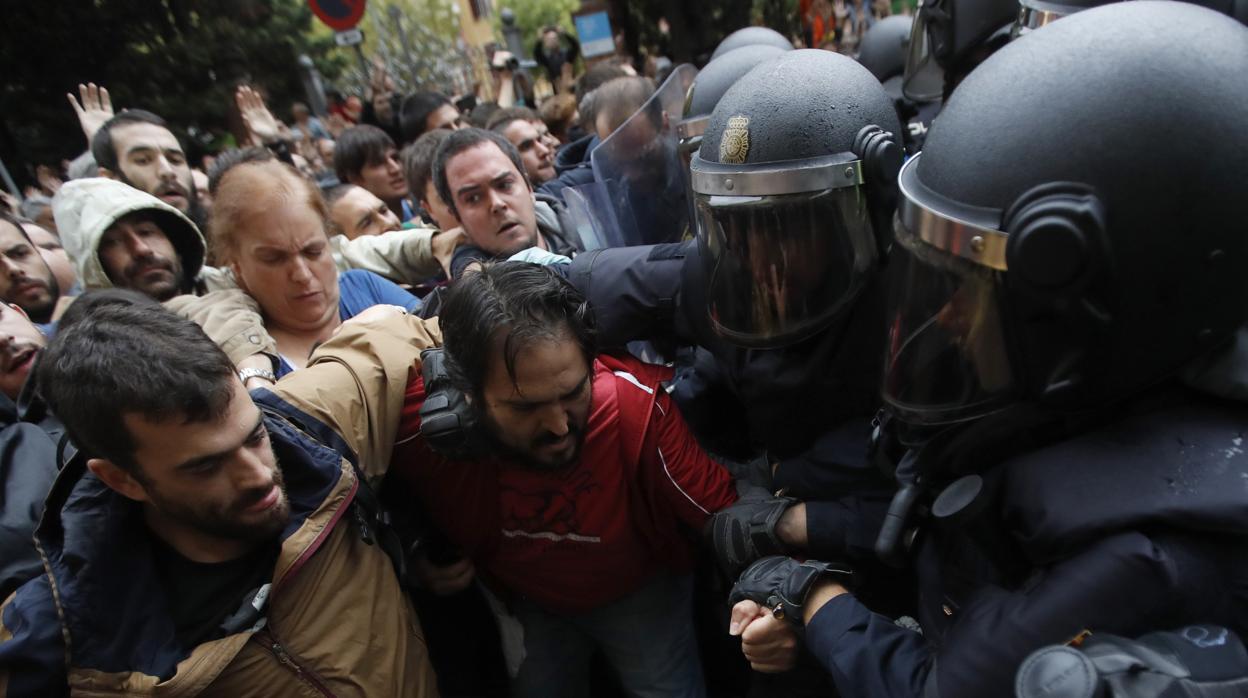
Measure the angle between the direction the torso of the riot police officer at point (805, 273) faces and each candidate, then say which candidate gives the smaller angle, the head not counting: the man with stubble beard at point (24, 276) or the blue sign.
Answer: the man with stubble beard

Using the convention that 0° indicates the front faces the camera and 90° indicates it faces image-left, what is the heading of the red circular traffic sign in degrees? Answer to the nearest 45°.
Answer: approximately 0°

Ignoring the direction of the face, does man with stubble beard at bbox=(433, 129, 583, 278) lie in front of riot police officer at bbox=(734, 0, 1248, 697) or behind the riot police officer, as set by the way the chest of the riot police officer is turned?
in front

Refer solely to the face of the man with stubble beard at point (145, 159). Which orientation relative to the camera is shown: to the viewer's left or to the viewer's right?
to the viewer's right

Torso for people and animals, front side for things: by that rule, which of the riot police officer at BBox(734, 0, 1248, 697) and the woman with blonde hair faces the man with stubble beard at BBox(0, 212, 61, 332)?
the riot police officer

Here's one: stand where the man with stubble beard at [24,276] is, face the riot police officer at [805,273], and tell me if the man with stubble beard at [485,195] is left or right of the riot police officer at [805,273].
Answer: left

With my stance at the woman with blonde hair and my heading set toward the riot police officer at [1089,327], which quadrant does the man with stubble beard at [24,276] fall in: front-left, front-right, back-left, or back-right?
back-right

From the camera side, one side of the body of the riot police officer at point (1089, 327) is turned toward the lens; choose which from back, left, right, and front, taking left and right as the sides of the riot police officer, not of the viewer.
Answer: left
